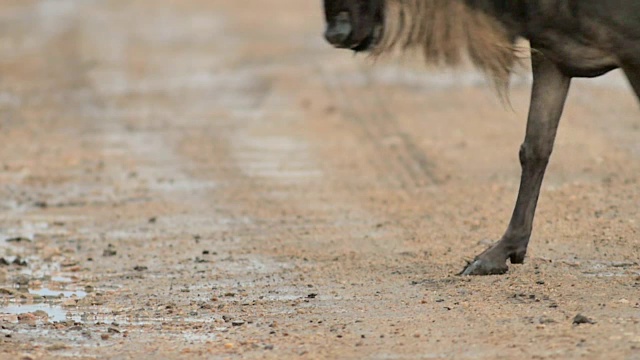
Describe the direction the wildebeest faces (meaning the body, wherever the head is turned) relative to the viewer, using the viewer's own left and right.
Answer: facing to the left of the viewer
